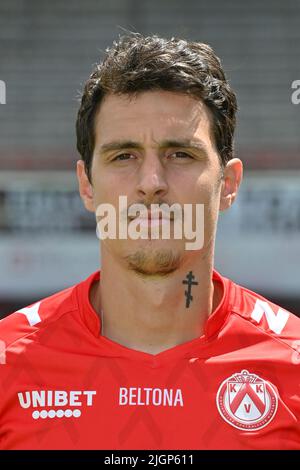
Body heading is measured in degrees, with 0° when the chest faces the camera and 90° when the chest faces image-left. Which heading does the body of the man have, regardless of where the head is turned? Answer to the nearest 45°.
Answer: approximately 0°
